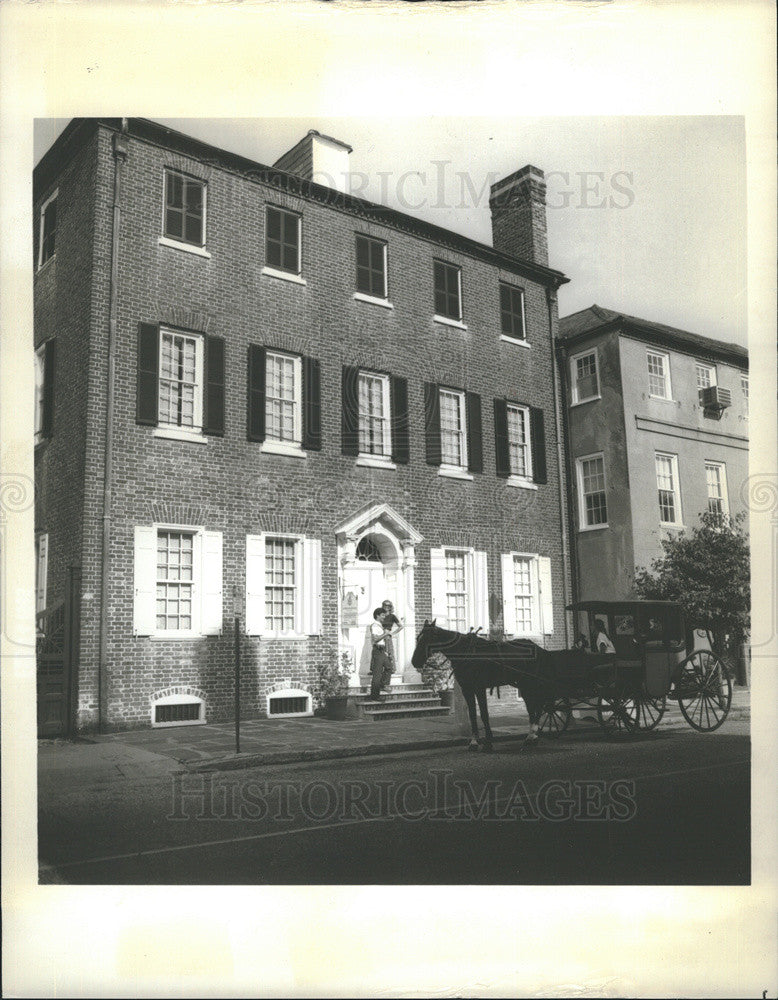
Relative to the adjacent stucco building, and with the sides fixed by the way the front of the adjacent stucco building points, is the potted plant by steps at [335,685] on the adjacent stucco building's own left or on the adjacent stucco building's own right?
on the adjacent stucco building's own right

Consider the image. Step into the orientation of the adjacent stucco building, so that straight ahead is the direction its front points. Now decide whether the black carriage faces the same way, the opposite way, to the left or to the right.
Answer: to the right

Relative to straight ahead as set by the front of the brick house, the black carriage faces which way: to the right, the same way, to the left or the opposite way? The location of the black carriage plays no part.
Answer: to the right

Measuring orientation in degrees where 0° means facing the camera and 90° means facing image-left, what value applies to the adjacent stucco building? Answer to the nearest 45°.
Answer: approximately 315°

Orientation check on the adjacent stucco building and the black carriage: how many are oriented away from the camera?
0

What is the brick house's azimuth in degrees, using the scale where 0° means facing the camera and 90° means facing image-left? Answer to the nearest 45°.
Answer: approximately 315°

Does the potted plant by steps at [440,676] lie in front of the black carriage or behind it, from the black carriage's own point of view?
in front

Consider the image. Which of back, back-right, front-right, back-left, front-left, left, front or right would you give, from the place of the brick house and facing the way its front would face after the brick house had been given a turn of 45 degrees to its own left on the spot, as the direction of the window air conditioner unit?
front

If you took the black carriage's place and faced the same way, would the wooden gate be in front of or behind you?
in front
